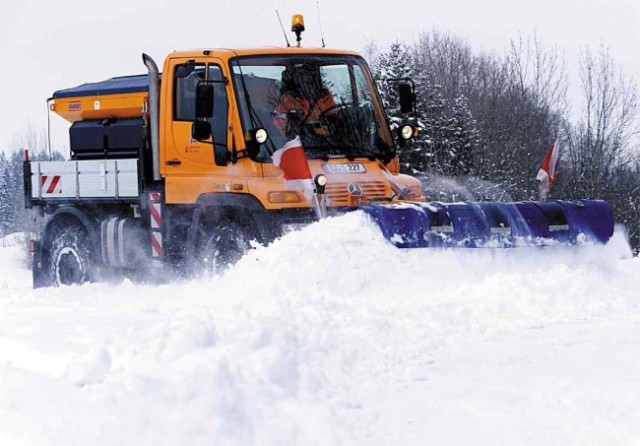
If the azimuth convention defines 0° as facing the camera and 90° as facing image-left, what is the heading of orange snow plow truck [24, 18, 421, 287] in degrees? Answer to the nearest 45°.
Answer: approximately 315°
